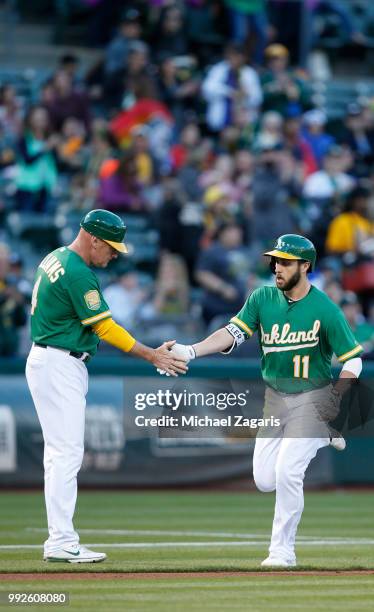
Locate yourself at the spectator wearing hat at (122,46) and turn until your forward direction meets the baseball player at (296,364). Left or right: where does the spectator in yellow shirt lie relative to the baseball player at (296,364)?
left

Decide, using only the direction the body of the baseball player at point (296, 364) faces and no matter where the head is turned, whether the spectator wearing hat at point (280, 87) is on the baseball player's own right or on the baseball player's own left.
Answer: on the baseball player's own right

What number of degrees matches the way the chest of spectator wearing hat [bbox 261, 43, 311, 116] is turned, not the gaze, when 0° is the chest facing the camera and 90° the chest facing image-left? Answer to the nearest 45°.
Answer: approximately 0°

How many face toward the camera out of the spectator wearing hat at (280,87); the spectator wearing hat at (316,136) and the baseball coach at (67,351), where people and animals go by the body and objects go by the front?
2

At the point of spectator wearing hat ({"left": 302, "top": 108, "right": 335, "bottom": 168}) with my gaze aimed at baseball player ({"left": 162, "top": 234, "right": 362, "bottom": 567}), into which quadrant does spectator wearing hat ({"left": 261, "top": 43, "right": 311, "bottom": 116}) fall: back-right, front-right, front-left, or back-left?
back-right

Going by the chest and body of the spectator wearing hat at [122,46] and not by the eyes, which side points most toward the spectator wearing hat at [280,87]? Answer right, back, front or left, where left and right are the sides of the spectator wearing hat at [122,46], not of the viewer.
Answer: left

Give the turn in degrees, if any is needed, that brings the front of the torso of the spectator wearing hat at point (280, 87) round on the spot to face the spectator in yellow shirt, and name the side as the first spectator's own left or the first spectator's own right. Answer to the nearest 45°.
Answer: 0° — they already face them

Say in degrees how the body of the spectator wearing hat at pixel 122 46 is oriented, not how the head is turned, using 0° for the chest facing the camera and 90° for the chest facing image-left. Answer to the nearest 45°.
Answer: approximately 315°

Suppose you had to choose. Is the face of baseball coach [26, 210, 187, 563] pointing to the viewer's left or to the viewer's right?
to the viewer's right

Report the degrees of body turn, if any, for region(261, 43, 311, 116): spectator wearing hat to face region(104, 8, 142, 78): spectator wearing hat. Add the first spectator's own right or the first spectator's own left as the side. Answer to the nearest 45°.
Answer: approximately 45° to the first spectator's own right

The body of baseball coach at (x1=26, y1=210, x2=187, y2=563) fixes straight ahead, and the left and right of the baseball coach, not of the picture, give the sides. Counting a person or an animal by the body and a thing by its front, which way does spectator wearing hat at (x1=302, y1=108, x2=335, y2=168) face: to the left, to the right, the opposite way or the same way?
to the right

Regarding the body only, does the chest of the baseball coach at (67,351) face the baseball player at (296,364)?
yes

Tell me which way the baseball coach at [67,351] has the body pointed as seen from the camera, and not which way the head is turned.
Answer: to the viewer's right
